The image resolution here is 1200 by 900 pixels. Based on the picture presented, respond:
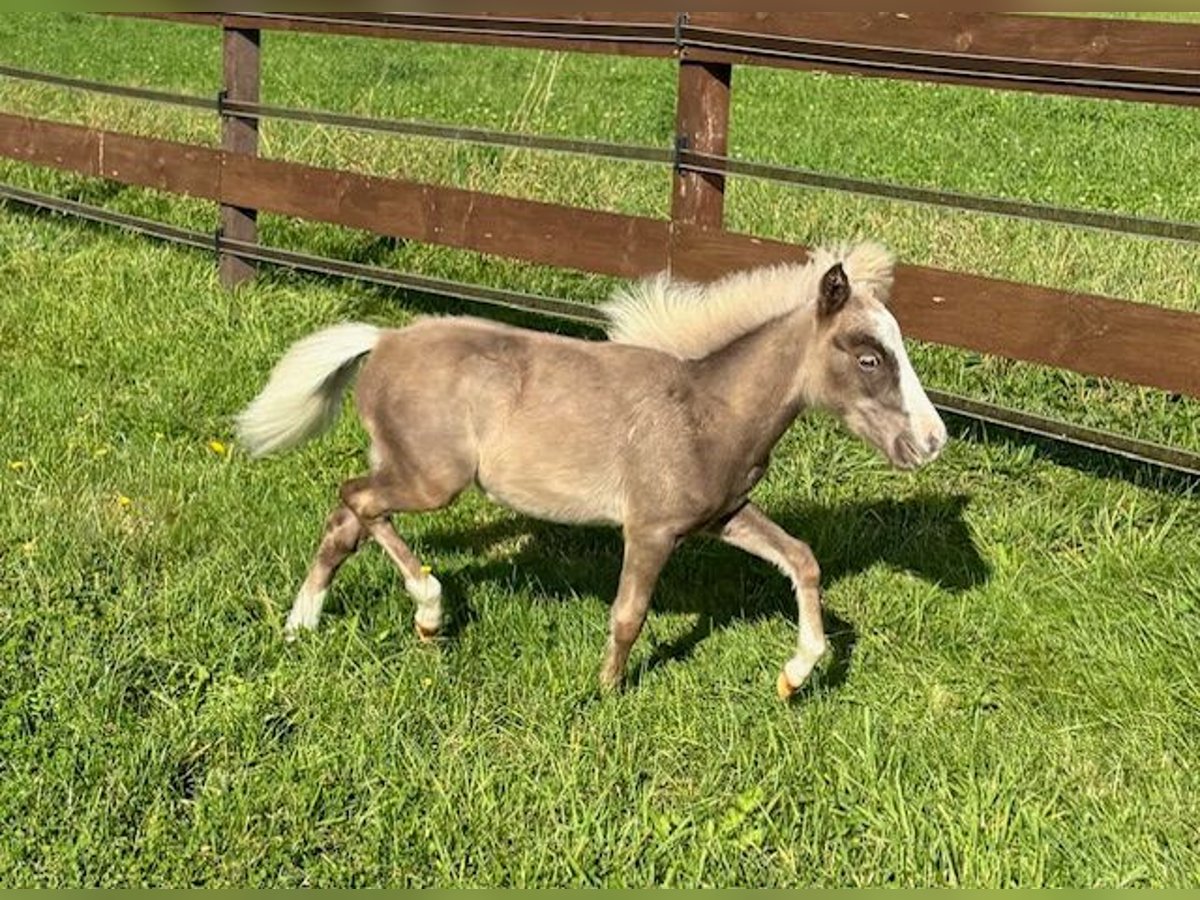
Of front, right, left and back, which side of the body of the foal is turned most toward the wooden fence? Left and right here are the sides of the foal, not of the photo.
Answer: left

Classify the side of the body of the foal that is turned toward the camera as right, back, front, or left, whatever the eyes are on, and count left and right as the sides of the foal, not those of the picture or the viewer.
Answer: right
